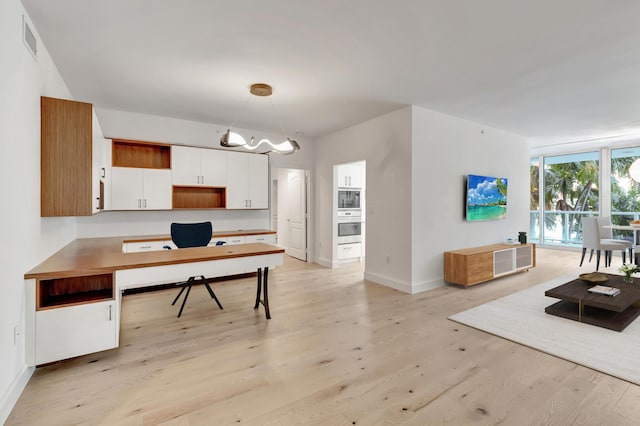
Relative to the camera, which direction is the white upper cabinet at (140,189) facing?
toward the camera

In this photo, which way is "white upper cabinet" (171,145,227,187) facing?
toward the camera

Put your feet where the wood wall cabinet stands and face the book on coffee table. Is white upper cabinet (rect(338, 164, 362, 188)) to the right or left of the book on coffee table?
left

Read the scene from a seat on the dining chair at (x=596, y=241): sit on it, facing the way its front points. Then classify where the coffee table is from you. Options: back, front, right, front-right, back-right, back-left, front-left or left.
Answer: back-right

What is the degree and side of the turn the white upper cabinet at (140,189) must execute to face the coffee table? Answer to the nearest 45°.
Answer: approximately 45° to its left

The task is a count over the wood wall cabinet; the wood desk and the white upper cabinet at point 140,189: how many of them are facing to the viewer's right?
1

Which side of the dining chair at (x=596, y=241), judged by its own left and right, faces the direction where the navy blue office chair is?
back

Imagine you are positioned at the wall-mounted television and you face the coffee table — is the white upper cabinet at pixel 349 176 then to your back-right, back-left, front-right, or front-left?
back-right

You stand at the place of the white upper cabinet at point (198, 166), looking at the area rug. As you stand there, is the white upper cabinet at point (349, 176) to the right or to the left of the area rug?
left

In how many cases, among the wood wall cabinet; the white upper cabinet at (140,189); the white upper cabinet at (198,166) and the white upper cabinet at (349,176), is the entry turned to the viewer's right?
1

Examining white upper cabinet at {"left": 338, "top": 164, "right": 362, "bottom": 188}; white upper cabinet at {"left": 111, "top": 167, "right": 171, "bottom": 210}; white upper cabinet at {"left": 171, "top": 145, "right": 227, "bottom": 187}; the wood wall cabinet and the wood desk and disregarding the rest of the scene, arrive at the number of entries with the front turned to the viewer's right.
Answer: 1

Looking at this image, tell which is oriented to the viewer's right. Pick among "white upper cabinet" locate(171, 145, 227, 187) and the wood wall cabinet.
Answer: the wood wall cabinet

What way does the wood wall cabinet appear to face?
to the viewer's right
